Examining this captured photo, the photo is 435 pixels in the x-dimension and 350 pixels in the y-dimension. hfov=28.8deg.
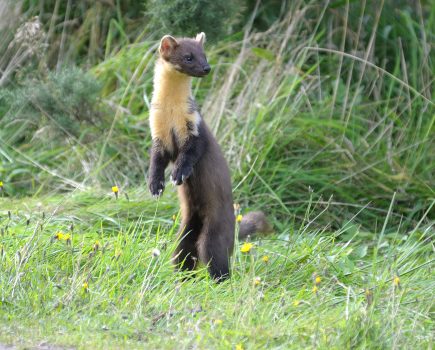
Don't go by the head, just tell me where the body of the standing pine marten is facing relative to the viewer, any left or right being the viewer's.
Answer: facing the viewer and to the left of the viewer

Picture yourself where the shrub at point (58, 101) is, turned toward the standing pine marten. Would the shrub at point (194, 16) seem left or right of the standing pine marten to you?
left

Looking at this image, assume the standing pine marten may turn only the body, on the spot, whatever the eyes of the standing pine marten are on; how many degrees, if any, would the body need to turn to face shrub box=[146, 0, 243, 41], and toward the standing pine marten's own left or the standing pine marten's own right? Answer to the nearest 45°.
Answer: approximately 135° to the standing pine marten's own right

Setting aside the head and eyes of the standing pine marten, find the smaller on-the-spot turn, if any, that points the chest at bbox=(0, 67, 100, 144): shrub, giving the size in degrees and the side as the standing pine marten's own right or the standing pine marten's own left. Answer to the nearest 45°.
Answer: approximately 90° to the standing pine marten's own right
